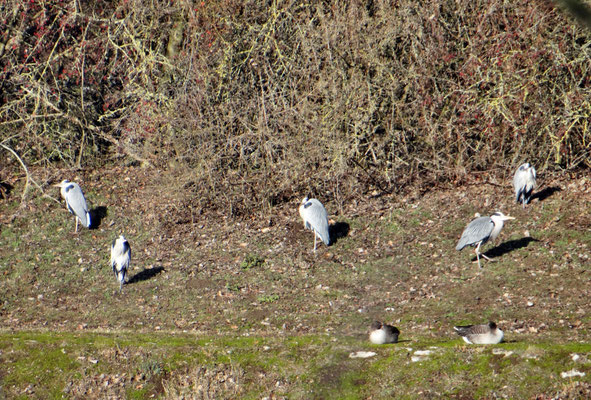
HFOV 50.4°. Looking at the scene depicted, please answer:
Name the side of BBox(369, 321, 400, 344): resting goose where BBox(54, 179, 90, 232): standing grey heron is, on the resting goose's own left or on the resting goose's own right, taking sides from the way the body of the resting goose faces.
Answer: on the resting goose's own right

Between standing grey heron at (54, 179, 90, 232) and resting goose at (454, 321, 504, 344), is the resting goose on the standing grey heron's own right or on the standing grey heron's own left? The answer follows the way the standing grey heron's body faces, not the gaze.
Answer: on the standing grey heron's own left

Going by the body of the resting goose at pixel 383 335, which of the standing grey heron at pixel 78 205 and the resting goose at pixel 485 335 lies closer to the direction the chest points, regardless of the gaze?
the standing grey heron

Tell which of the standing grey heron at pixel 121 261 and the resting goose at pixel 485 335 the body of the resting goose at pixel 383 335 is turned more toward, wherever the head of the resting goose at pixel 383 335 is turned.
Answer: the standing grey heron

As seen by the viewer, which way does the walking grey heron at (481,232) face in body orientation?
to the viewer's right

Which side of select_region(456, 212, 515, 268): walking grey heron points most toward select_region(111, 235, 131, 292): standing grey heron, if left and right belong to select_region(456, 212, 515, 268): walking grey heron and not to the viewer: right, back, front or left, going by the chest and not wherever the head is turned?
back

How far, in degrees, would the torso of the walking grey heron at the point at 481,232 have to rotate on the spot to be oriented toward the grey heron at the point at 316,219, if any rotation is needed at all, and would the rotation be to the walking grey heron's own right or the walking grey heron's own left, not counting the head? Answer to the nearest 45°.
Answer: approximately 180°

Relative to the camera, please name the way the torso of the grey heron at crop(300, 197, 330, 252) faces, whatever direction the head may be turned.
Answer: to the viewer's left

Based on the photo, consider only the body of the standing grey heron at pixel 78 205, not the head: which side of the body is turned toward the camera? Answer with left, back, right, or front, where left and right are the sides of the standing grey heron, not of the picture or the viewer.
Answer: left
